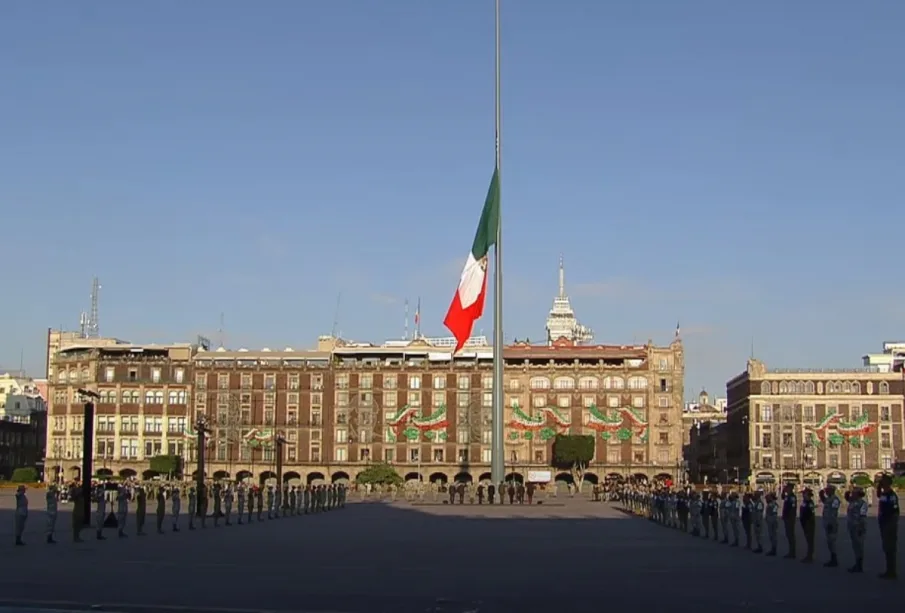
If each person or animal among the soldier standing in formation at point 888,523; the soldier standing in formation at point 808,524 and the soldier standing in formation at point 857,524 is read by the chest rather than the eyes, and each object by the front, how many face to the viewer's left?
3

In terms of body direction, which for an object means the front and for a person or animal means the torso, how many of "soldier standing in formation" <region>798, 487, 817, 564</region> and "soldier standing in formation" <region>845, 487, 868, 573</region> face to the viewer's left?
2

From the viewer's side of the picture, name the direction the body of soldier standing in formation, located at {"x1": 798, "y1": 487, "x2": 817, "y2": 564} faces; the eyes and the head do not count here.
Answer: to the viewer's left

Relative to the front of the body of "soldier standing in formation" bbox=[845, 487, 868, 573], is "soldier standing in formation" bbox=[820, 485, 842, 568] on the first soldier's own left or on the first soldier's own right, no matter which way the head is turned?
on the first soldier's own right

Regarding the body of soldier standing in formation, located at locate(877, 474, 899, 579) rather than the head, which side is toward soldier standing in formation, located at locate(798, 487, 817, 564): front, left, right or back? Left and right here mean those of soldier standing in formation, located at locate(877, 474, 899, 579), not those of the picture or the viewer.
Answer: right

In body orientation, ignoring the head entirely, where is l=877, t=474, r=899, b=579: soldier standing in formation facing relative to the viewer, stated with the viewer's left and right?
facing to the left of the viewer

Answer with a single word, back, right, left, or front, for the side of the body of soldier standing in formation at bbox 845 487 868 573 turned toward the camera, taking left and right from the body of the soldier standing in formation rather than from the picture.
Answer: left

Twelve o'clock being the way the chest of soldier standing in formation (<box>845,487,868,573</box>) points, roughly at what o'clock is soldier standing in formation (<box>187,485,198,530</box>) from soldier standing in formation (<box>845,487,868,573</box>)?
soldier standing in formation (<box>187,485,198,530</box>) is roughly at 1 o'clock from soldier standing in formation (<box>845,487,868,573</box>).

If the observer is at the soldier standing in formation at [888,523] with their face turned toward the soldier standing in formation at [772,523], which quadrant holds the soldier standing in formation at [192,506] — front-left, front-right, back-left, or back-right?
front-left

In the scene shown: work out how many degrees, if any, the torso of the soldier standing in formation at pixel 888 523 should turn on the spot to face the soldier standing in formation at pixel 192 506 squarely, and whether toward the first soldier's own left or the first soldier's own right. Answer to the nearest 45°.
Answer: approximately 45° to the first soldier's own right

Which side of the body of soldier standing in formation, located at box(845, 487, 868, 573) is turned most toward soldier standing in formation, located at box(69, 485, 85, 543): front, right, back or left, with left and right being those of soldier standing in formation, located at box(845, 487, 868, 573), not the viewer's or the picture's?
front
